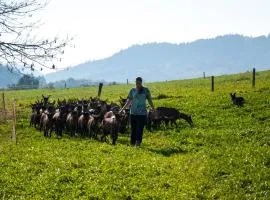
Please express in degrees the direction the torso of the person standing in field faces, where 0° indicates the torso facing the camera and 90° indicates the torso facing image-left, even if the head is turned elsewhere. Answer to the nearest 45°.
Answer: approximately 0°
